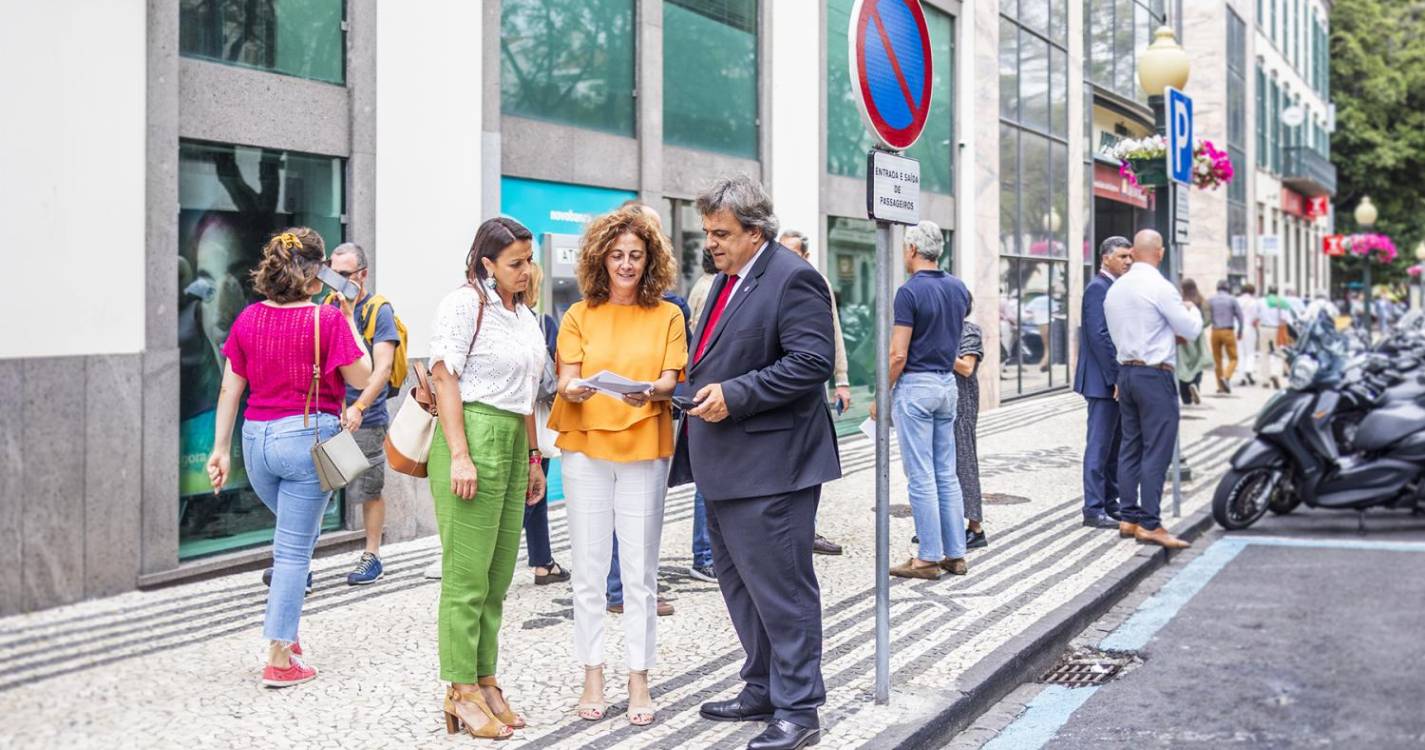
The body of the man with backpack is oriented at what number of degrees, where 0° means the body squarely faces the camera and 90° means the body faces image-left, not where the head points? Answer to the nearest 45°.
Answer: approximately 45°

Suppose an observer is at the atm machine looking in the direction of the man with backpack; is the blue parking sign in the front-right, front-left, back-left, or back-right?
back-left

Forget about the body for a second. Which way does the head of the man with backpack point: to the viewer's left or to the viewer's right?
to the viewer's left

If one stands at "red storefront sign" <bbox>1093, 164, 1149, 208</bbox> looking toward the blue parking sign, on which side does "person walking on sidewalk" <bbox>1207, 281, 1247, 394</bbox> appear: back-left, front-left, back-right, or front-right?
front-left

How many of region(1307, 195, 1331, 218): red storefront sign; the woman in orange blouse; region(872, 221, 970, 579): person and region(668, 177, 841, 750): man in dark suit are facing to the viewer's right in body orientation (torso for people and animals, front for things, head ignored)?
0

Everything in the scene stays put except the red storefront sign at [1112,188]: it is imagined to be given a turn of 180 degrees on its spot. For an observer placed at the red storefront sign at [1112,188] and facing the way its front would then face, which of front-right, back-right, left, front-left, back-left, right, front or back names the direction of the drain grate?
back-left

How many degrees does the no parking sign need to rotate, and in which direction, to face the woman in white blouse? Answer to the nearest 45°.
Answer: approximately 135° to its right

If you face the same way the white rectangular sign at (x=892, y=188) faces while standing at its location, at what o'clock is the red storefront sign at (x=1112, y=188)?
The red storefront sign is roughly at 8 o'clock from the white rectangular sign.

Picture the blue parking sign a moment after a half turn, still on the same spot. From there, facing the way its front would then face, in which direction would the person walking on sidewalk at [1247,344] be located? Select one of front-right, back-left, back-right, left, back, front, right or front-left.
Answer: front-right

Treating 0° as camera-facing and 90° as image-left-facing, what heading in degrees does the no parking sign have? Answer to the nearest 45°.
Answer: approximately 315°
